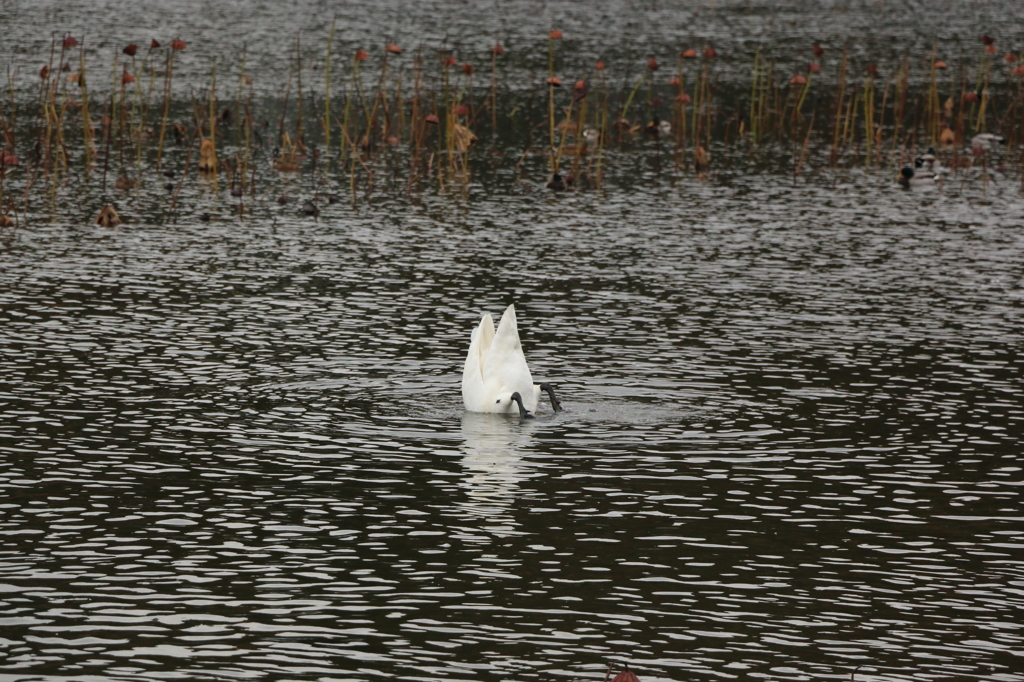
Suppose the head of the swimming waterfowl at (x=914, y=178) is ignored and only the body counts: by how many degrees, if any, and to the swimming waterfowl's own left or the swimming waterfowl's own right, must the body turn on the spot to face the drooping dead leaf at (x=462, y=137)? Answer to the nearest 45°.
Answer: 0° — it already faces it

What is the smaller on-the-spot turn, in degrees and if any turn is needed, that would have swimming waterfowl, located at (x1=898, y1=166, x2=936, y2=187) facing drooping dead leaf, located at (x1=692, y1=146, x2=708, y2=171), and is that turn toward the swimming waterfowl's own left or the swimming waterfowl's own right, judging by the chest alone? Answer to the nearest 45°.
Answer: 0° — it already faces it

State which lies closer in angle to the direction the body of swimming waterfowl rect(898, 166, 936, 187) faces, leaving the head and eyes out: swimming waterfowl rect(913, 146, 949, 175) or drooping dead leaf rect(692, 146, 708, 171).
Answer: the drooping dead leaf

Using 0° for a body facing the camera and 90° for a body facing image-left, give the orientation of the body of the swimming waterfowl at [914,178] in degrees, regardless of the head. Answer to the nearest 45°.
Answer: approximately 90°
